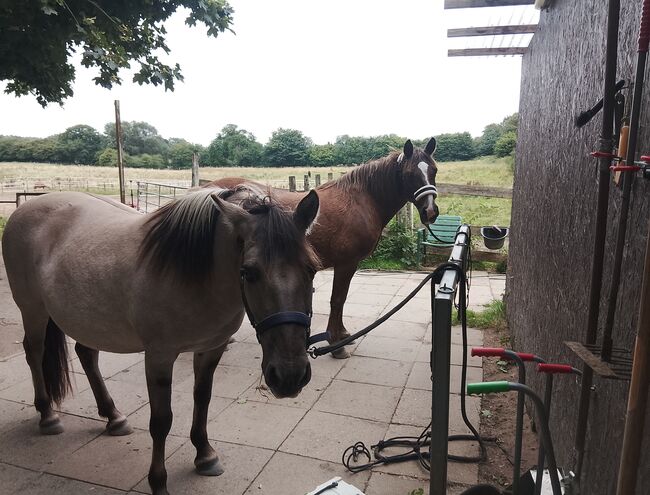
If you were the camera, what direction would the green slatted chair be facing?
facing the viewer and to the left of the viewer

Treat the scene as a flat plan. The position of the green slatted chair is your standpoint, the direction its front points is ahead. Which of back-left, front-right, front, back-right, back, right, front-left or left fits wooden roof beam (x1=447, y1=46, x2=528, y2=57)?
front-left

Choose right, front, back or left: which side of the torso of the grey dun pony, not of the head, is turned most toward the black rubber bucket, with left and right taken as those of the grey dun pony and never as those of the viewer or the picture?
left

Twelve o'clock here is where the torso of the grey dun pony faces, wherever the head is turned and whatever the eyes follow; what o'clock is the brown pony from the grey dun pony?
The brown pony is roughly at 9 o'clock from the grey dun pony.

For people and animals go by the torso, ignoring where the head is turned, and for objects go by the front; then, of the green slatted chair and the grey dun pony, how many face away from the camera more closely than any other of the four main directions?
0

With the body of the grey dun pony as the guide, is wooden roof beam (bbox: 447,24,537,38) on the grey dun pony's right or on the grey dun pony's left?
on the grey dun pony's left

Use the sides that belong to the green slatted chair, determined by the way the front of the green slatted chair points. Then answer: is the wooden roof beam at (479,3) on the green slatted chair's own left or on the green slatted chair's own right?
on the green slatted chair's own left

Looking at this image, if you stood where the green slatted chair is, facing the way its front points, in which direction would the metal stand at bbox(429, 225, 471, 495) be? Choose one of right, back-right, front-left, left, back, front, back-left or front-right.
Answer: front-left

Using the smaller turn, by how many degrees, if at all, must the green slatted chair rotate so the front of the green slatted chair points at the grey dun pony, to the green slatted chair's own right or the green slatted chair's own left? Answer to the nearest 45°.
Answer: approximately 45° to the green slatted chair's own left

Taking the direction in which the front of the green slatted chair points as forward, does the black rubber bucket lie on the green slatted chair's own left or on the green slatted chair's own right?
on the green slatted chair's own left

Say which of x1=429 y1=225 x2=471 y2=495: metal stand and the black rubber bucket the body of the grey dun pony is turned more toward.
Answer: the metal stand

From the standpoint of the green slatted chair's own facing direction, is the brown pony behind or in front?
in front
